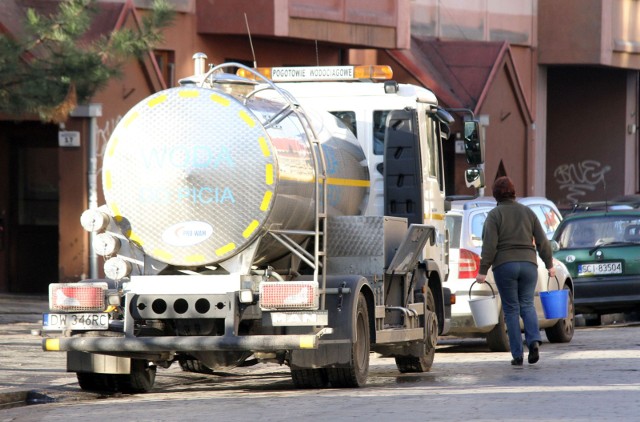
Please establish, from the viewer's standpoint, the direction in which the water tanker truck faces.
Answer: facing away from the viewer and to the right of the viewer

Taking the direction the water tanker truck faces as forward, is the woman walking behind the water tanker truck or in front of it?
in front

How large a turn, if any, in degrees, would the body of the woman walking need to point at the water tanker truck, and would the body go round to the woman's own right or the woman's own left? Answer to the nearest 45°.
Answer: approximately 135° to the woman's own left

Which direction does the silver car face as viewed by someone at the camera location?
facing away from the viewer and to the right of the viewer

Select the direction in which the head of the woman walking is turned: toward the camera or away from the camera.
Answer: away from the camera

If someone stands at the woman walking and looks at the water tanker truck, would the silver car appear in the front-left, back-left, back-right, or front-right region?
back-right

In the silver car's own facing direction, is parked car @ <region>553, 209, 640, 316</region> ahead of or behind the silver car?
ahead

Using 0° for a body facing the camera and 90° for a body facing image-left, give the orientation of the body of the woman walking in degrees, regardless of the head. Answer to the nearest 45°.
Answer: approximately 180°

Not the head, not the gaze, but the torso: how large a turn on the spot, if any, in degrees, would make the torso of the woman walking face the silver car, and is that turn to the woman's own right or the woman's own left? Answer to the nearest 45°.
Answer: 0° — they already face it
